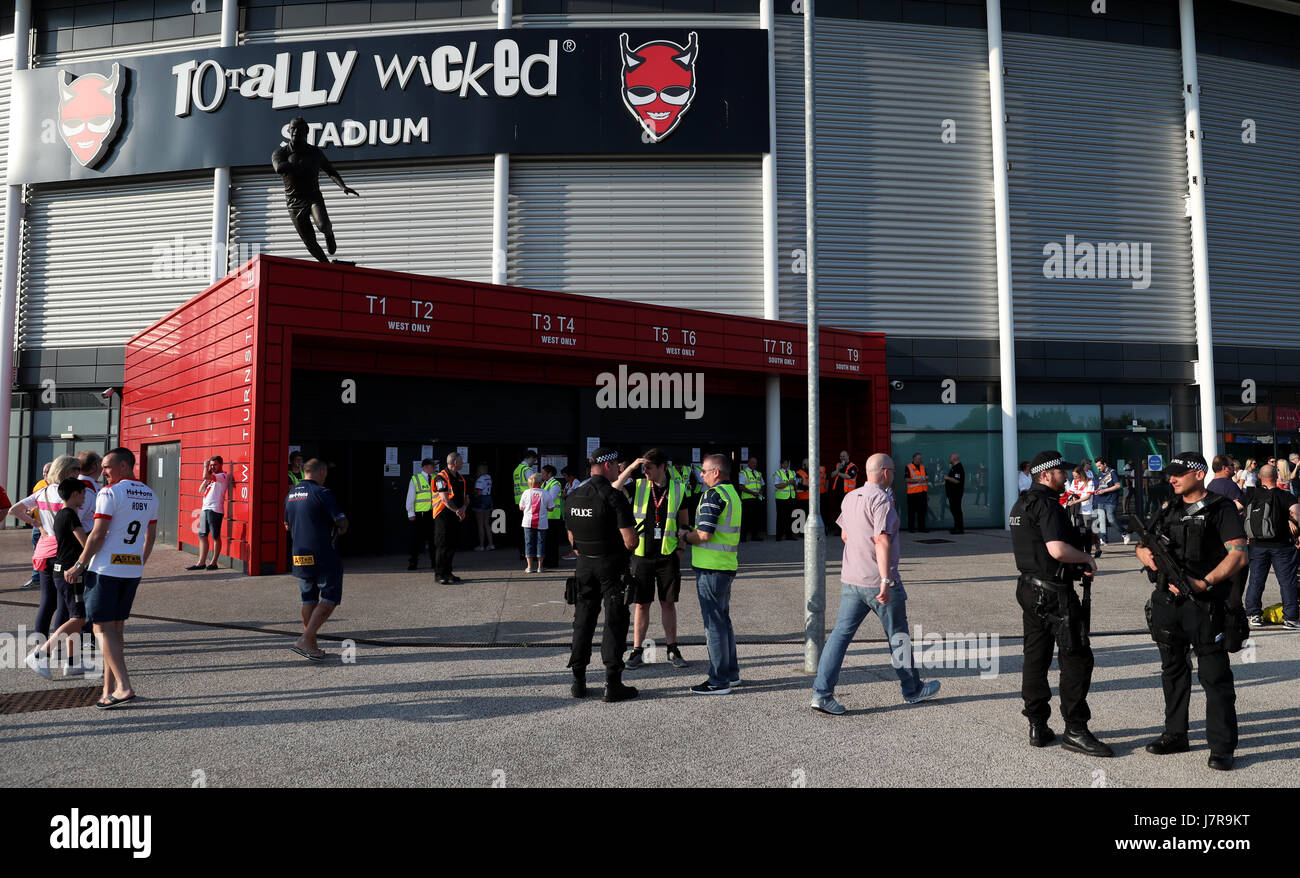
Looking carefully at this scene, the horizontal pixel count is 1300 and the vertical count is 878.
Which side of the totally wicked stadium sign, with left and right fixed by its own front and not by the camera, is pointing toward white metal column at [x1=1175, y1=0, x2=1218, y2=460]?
left

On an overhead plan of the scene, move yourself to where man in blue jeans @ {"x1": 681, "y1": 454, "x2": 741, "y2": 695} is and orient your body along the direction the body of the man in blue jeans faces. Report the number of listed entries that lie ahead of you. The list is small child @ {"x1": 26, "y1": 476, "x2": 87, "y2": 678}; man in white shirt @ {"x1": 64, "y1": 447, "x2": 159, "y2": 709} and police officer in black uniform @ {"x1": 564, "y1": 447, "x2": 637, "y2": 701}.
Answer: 3

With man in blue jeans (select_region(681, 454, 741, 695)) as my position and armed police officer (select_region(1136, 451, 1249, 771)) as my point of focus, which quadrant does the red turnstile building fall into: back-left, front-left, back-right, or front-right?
back-left

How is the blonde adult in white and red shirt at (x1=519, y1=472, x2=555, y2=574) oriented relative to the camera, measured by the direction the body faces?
away from the camera

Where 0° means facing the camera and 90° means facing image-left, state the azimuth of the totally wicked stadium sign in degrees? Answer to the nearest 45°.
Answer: approximately 0°

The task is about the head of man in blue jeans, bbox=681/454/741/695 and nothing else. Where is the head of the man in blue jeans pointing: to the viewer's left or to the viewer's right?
to the viewer's left

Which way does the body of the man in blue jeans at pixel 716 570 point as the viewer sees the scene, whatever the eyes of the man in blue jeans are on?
to the viewer's left

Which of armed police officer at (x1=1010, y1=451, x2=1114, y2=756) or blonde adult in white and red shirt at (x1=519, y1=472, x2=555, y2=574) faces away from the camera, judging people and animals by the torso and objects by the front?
the blonde adult in white and red shirt

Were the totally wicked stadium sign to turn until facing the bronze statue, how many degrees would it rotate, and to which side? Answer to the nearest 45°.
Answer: approximately 45° to its right

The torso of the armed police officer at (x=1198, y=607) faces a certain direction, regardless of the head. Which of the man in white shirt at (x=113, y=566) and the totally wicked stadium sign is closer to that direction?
the man in white shirt

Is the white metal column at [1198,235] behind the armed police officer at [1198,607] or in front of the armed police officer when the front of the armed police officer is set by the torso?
behind
